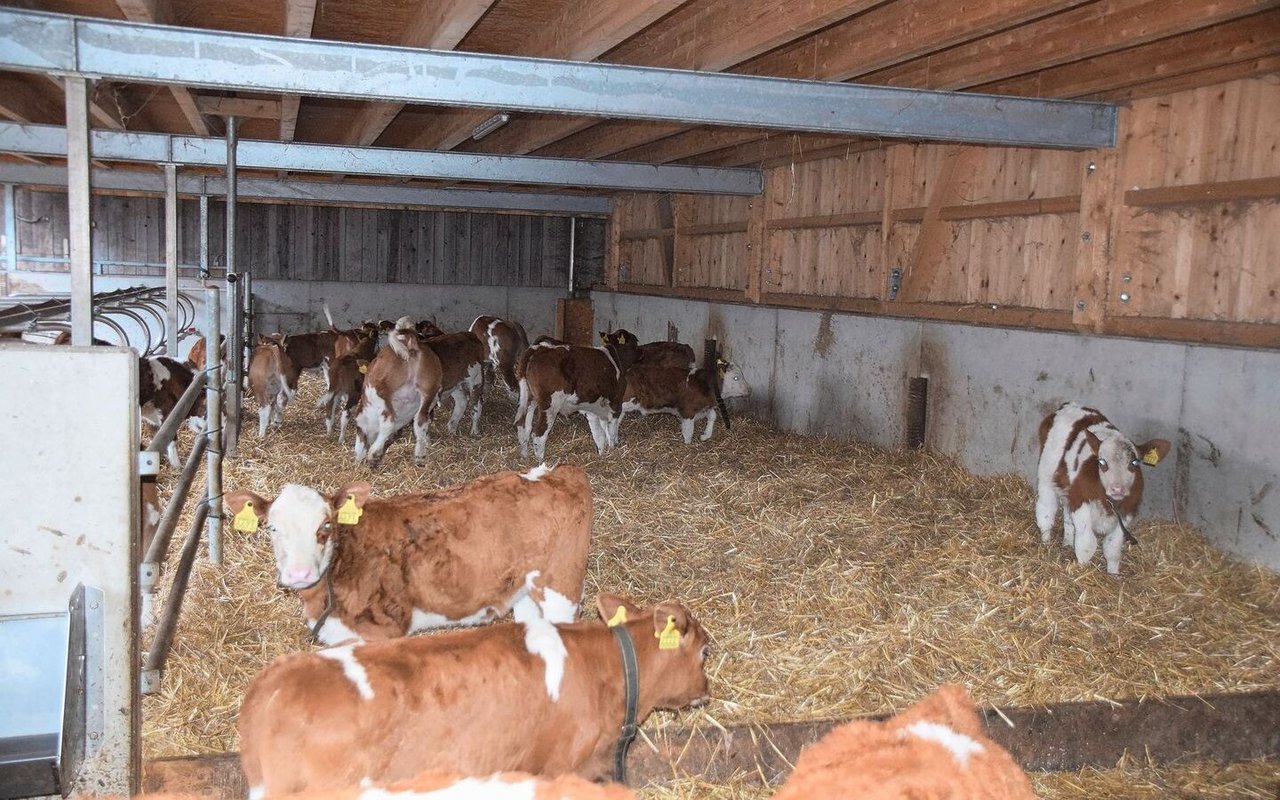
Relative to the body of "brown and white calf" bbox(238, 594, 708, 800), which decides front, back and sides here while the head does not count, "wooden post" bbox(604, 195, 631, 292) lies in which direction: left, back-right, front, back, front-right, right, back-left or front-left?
left

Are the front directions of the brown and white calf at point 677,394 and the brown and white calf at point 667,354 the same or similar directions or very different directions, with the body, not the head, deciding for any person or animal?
very different directions

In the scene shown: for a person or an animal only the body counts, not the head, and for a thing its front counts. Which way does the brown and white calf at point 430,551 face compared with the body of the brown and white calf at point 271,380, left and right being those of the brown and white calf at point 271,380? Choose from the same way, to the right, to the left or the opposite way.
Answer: to the left

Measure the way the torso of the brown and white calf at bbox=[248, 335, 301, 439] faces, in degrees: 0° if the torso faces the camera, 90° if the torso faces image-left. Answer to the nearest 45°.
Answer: approximately 180°

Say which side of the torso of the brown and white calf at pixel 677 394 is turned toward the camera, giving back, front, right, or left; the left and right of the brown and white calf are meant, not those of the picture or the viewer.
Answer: right

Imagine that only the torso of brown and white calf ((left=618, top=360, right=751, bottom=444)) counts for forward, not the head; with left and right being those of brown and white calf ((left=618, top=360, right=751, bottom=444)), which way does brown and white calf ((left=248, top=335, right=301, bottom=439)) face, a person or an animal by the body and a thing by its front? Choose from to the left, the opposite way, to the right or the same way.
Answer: to the left

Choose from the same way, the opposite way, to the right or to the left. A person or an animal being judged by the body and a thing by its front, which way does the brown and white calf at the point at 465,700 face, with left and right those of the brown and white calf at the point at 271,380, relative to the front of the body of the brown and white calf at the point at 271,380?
to the right

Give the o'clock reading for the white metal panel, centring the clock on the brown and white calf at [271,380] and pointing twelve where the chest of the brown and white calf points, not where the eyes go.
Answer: The white metal panel is roughly at 6 o'clock from the brown and white calf.

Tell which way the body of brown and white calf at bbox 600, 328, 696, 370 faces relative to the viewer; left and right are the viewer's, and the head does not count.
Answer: facing to the left of the viewer

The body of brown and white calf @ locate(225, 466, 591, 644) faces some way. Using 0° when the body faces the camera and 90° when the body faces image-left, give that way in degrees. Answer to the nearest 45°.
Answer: approximately 90°

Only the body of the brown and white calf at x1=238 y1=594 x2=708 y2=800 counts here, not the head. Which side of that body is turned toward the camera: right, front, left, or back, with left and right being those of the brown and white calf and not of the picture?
right
